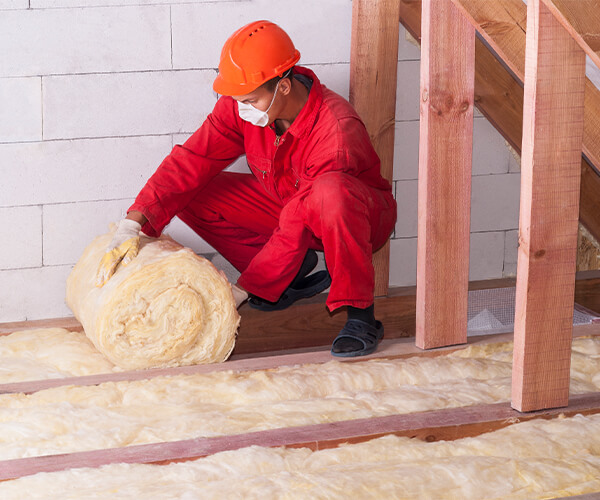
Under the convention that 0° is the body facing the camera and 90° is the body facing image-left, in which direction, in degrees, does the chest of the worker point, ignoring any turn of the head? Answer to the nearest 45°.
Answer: approximately 45°

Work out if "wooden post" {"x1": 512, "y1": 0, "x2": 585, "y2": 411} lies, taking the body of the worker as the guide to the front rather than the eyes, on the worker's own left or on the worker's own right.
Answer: on the worker's own left
